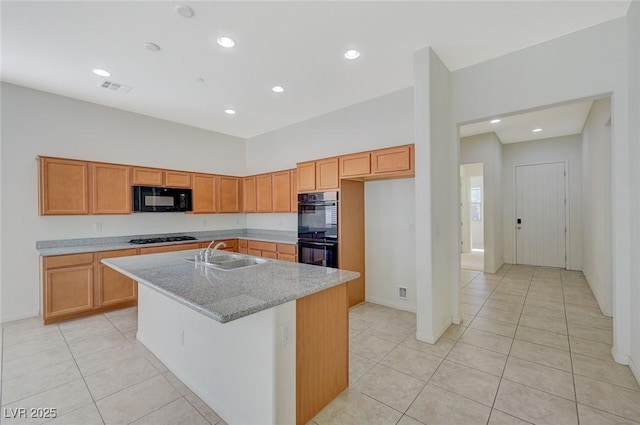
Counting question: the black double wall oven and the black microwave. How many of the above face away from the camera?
0

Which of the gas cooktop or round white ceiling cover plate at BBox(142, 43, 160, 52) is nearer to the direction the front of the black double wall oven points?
the round white ceiling cover plate

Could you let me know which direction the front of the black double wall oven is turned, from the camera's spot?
facing the viewer and to the left of the viewer

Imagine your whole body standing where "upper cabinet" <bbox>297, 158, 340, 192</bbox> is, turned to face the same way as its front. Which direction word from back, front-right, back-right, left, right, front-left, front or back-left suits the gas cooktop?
front-right

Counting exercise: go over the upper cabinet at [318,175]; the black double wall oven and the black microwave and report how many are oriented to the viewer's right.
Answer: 0

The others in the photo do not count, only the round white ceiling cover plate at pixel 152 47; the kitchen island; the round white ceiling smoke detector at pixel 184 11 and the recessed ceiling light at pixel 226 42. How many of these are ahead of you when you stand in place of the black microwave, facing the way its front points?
4

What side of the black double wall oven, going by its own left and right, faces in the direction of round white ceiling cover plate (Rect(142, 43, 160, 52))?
front

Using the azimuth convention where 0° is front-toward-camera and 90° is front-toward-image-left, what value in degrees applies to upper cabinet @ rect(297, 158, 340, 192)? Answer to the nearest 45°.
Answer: approximately 45°

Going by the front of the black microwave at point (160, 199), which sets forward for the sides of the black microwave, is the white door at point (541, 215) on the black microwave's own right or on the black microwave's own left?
on the black microwave's own left

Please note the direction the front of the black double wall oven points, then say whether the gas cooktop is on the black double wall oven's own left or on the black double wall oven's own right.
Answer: on the black double wall oven's own right

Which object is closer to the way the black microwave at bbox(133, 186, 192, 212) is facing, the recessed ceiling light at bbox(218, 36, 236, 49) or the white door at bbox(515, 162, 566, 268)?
the recessed ceiling light

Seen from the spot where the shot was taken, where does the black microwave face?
facing the viewer

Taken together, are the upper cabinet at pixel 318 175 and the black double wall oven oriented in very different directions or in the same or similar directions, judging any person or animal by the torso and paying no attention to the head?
same or similar directions

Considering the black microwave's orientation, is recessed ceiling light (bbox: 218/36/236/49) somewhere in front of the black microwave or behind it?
in front
